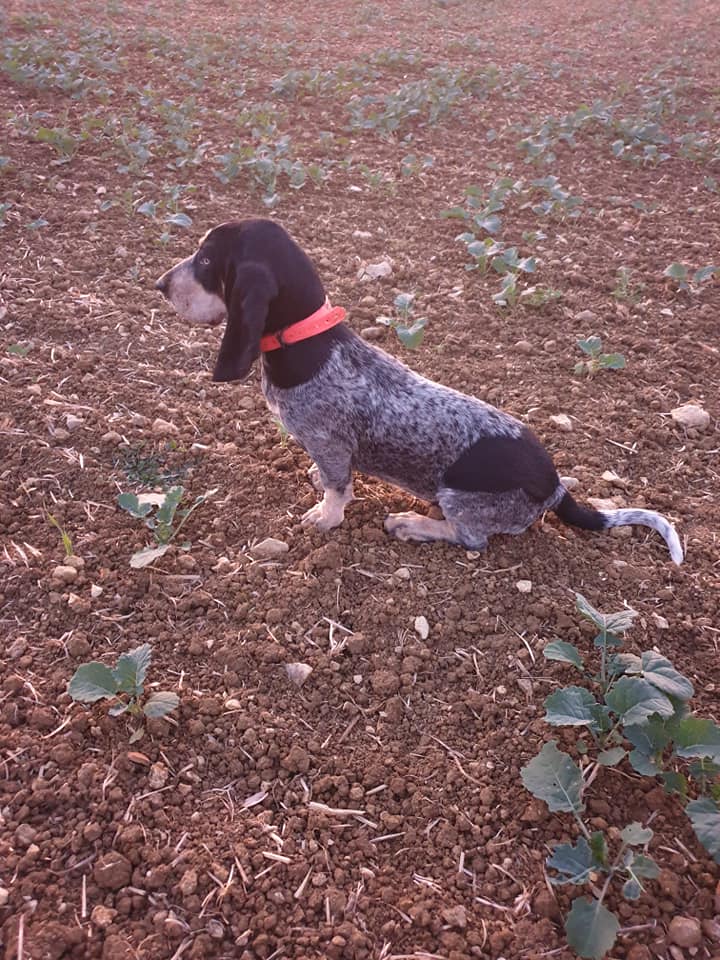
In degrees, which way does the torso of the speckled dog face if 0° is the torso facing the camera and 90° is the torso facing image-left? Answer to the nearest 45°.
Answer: approximately 90°

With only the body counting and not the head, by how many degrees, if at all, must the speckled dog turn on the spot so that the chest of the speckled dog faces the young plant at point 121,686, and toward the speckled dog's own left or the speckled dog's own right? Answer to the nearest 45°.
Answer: approximately 45° to the speckled dog's own left

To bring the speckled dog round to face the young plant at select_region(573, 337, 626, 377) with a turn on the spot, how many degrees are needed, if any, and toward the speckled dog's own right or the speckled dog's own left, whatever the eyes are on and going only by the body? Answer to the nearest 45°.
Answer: approximately 135° to the speckled dog's own right

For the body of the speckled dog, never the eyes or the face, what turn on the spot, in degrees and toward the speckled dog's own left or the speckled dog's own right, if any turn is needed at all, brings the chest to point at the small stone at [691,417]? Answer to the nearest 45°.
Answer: approximately 135° to the speckled dog's own right

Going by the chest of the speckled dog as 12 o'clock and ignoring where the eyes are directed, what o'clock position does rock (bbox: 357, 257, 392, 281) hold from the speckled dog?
The rock is roughly at 3 o'clock from the speckled dog.

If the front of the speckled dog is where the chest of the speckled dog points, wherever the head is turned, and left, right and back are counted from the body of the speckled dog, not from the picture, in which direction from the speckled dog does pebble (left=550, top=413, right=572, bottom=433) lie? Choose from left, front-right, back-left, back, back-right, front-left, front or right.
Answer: back-right

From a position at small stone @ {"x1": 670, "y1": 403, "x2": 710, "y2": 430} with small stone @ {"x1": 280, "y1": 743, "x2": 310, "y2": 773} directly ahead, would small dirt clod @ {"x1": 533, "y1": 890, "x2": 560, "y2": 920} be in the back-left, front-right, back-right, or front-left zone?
front-left

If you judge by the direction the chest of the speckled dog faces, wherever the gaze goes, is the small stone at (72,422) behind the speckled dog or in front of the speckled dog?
in front

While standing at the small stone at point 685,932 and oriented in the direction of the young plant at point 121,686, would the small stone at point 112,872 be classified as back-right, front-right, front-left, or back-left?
front-left

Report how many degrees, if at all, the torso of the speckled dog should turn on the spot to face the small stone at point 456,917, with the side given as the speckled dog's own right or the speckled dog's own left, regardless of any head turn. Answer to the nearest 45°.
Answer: approximately 90° to the speckled dog's own left

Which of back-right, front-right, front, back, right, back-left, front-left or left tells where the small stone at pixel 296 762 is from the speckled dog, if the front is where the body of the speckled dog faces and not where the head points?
left

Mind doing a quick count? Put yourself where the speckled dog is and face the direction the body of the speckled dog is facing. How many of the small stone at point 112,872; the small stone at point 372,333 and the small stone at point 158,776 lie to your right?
1

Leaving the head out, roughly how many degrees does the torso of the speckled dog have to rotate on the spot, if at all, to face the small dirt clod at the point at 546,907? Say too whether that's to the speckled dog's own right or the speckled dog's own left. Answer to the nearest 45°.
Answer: approximately 90° to the speckled dog's own left

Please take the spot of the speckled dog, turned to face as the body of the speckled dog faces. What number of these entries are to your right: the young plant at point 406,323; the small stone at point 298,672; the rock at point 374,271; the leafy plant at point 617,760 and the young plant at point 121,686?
2

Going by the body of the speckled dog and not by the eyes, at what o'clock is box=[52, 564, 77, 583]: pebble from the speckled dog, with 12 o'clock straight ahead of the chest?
The pebble is roughly at 11 o'clock from the speckled dog.
